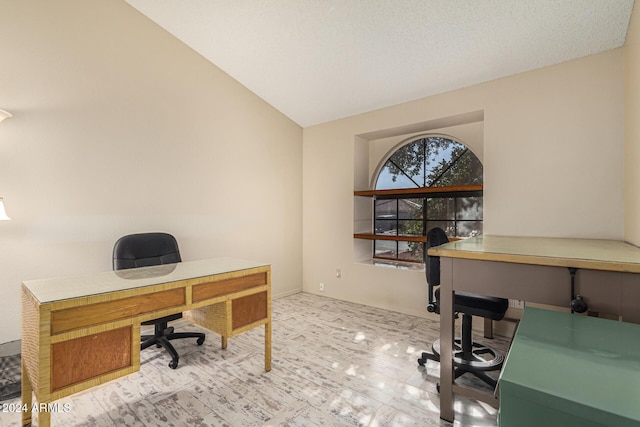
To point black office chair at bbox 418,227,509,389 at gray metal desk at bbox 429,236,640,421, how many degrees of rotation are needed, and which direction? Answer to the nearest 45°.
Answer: approximately 45° to its right

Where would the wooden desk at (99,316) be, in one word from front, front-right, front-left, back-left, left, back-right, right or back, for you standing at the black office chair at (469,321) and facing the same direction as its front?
back-right

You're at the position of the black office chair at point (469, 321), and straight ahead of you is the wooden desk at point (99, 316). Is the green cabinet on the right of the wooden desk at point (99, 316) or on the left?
left

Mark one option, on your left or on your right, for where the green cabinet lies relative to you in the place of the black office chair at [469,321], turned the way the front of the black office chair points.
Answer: on your right

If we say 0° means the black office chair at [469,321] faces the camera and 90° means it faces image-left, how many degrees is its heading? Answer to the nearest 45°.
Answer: approximately 270°
